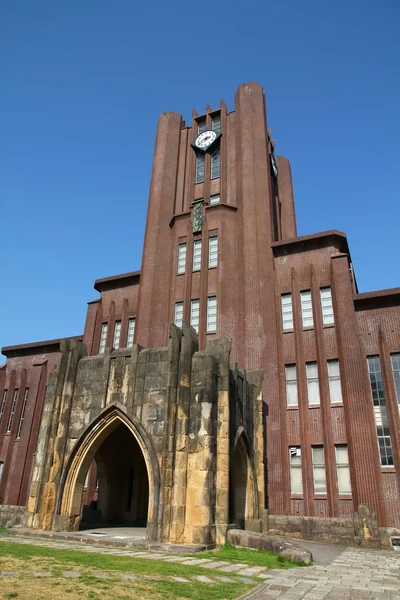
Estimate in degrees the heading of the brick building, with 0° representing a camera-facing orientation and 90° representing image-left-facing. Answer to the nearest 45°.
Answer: approximately 45°
